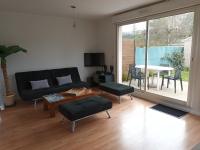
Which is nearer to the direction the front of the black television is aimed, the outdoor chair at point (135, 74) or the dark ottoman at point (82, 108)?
the dark ottoman

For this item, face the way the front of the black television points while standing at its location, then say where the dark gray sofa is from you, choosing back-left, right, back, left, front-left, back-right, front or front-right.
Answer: front-right

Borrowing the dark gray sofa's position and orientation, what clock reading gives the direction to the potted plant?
The potted plant is roughly at 4 o'clock from the dark gray sofa.

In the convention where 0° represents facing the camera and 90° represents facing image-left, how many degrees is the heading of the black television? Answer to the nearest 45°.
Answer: approximately 0°

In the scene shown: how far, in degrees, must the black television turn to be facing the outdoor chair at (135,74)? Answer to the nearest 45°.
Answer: approximately 45° to its left

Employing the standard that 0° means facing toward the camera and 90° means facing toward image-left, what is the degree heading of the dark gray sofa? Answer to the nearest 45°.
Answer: approximately 315°

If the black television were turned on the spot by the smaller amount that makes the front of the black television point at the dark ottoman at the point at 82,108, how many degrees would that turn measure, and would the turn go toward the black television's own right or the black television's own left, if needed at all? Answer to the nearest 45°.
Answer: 0° — it already faces it

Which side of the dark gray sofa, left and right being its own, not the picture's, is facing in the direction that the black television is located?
left
